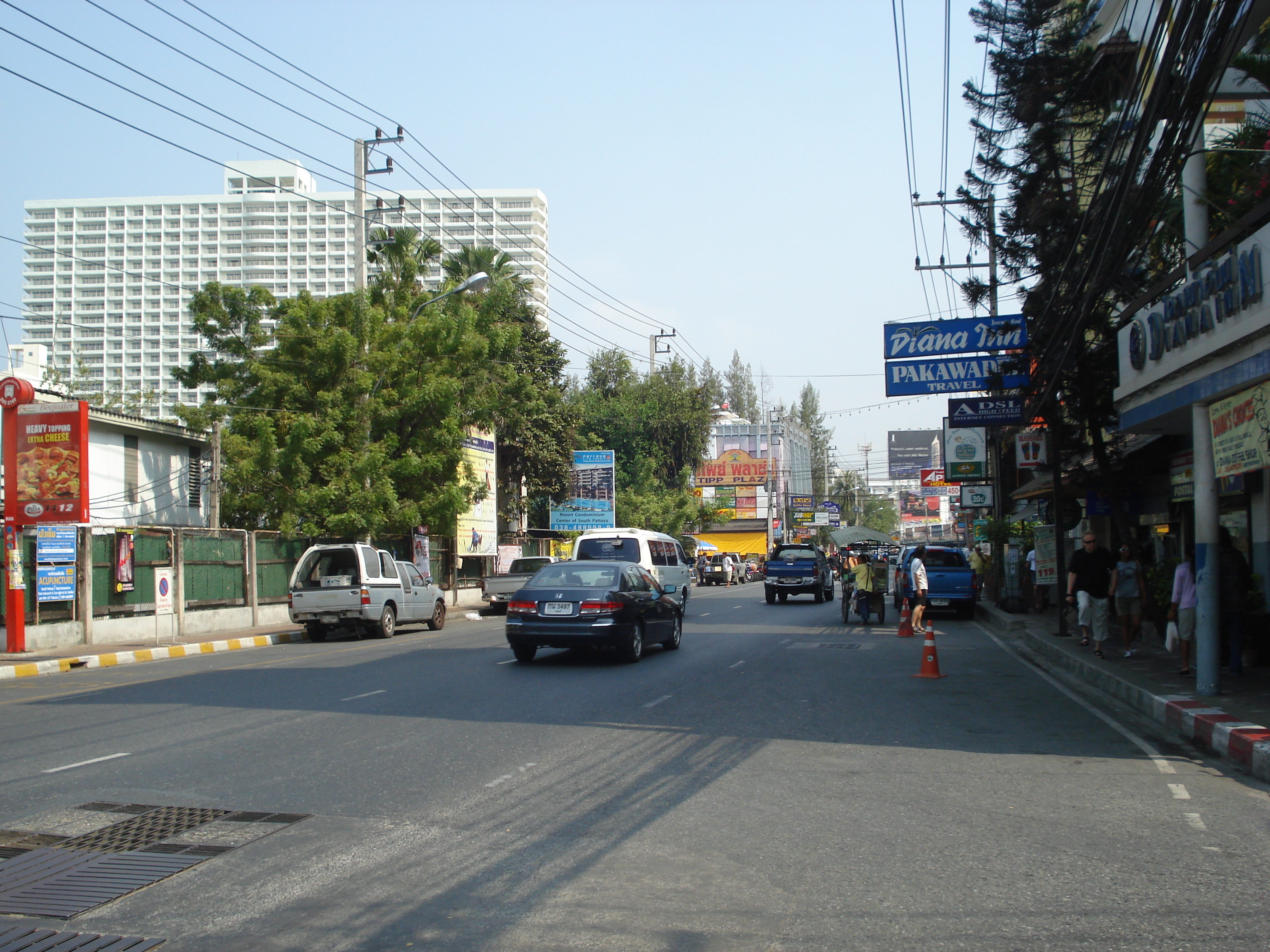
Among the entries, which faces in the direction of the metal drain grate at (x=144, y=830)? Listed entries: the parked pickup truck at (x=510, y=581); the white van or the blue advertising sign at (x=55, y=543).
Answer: the blue advertising sign

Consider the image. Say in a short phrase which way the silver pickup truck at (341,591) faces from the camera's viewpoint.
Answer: facing away from the viewer and to the right of the viewer

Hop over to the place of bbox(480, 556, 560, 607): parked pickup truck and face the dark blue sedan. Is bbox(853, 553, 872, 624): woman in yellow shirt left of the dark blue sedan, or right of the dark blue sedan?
left

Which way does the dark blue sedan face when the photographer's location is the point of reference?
facing away from the viewer and to the right of the viewer

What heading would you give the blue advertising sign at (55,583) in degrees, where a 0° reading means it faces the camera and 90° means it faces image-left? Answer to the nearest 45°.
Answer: approximately 0°

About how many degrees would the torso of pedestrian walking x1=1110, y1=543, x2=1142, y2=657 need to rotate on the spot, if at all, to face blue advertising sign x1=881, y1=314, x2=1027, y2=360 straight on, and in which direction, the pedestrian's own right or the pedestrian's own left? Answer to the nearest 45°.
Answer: approximately 135° to the pedestrian's own right
